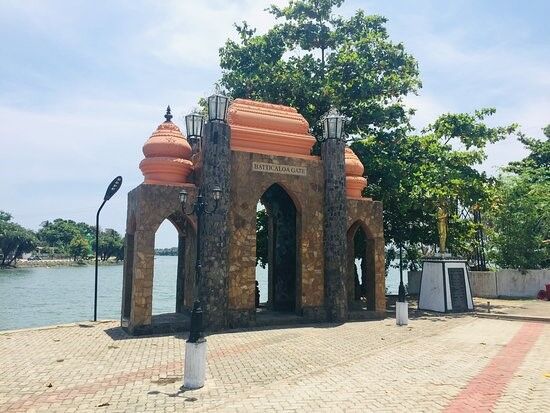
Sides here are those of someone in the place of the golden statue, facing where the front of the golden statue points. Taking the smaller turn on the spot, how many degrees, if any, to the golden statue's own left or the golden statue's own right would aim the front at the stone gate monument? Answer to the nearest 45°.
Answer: approximately 90° to the golden statue's own right

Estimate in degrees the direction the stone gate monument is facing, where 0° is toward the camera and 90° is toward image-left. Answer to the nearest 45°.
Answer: approximately 315°

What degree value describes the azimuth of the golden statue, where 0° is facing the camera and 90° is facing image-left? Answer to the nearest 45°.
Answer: approximately 315°

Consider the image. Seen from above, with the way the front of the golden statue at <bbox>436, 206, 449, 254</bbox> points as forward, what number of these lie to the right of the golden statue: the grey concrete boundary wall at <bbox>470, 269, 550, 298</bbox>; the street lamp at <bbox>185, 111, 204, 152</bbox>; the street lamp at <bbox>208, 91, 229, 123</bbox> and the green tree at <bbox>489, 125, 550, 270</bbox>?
2

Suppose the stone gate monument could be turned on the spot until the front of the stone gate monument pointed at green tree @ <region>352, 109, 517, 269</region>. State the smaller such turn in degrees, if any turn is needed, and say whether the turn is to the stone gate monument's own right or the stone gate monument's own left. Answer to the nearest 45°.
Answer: approximately 90° to the stone gate monument's own left

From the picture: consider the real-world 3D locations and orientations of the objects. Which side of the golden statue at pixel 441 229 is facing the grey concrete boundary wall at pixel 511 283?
left

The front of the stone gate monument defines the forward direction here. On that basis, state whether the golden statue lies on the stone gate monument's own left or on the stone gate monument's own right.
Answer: on the stone gate monument's own left

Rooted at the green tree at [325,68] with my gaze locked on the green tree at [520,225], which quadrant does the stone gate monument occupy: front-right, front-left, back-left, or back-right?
back-right

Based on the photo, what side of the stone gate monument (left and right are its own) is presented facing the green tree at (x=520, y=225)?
left

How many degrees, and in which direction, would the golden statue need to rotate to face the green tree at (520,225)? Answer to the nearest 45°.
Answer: approximately 90° to its left

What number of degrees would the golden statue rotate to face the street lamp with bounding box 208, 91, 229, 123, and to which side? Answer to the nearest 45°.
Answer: approximately 90° to its right
